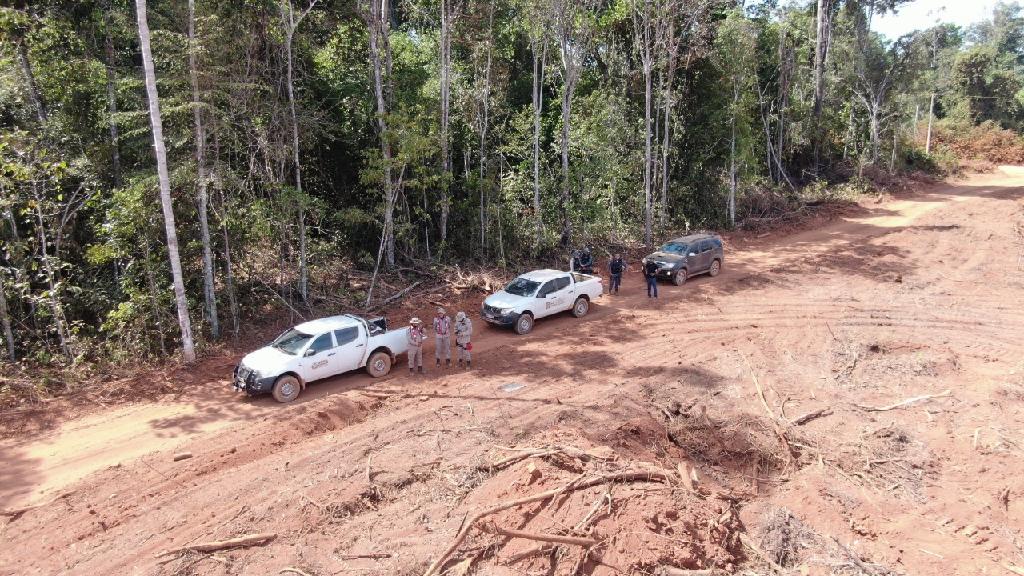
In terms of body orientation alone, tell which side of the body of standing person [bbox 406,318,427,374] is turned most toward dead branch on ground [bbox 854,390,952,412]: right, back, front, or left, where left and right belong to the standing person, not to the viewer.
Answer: left

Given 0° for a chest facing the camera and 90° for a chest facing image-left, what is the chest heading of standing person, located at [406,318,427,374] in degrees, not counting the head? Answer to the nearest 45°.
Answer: approximately 0°

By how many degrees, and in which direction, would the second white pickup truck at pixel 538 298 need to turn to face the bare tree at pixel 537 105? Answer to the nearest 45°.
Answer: approximately 135° to its right

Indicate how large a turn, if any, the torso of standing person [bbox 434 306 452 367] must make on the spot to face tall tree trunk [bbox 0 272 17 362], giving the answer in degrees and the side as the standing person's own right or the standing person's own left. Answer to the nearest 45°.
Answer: approximately 90° to the standing person's own right

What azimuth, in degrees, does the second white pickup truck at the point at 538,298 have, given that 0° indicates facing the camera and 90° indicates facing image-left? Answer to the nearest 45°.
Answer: approximately 45°

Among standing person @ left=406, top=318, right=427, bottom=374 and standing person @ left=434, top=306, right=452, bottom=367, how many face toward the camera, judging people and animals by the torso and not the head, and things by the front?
2

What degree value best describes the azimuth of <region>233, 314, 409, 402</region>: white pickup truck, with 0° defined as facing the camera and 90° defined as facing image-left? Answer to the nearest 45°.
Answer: approximately 45°

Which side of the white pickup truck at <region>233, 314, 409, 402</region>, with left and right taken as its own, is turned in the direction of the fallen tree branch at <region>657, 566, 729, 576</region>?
left

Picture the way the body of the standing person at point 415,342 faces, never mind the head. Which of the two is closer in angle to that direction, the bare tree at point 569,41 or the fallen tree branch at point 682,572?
the fallen tree branch

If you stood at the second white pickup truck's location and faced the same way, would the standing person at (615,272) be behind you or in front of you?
behind

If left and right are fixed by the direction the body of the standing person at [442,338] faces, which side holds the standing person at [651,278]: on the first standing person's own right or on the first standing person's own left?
on the first standing person's own left

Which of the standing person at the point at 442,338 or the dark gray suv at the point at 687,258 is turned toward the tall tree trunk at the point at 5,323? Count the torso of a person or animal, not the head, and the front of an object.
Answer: the dark gray suv

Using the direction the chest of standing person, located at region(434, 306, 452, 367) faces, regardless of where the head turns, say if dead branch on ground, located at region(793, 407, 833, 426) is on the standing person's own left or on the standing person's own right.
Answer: on the standing person's own left
